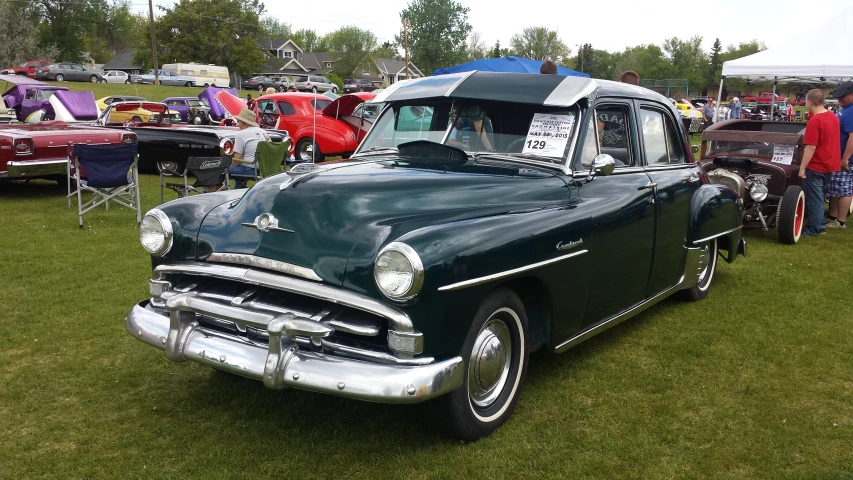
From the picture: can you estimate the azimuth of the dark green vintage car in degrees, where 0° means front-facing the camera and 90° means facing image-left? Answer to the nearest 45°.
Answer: approximately 45°

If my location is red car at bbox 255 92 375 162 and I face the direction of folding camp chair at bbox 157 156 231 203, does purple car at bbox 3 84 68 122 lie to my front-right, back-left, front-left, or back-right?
back-right

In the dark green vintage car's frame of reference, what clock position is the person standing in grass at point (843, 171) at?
The person standing in grass is roughly at 6 o'clock from the dark green vintage car.

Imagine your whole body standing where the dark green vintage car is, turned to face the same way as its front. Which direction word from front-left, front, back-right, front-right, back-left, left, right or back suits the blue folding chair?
right

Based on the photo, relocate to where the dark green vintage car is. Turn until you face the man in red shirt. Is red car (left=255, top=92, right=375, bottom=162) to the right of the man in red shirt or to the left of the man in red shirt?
left

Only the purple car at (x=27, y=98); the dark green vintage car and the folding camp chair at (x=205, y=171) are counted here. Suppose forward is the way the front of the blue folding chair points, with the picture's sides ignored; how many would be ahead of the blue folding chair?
1
